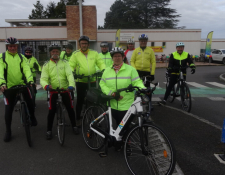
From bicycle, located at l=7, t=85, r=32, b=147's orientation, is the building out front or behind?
behind

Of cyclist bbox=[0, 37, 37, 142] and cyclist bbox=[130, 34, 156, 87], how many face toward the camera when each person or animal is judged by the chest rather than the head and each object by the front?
2

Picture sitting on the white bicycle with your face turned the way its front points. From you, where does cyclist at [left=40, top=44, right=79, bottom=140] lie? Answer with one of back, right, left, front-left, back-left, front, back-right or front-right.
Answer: back

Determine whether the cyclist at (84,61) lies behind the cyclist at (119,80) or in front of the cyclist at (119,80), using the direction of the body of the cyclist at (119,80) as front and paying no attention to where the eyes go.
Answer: behind

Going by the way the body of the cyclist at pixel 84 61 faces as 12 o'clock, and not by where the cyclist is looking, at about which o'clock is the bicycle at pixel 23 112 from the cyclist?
The bicycle is roughly at 2 o'clock from the cyclist.

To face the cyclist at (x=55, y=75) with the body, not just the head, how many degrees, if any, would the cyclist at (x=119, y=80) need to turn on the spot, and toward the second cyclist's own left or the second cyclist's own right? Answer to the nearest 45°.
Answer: approximately 135° to the second cyclist's own right

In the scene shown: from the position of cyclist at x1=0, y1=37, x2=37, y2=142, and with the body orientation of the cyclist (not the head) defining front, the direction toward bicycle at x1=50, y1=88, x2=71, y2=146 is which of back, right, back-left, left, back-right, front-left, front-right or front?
front-left

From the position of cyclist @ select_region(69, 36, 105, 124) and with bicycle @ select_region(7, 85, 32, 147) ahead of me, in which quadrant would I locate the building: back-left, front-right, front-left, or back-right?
back-right

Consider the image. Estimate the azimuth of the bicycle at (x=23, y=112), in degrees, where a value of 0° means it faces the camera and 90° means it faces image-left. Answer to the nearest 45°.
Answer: approximately 0°
